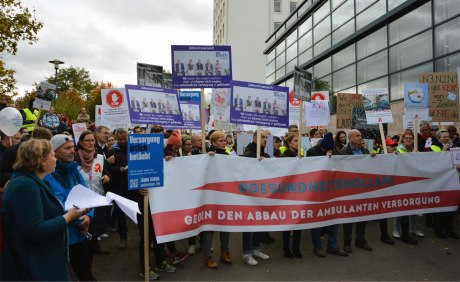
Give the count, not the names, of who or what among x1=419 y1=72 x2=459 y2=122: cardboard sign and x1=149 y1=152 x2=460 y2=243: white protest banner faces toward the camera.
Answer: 2

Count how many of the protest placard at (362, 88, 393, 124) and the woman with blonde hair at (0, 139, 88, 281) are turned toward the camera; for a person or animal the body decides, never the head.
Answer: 1

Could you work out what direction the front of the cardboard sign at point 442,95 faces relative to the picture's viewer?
facing the viewer

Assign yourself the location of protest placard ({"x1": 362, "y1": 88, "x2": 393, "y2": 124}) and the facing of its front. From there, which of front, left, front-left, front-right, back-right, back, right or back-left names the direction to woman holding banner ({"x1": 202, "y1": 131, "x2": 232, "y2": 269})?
front-right

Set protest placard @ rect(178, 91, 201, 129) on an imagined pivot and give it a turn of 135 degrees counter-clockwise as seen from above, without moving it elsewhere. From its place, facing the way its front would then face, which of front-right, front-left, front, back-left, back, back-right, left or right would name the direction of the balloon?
back

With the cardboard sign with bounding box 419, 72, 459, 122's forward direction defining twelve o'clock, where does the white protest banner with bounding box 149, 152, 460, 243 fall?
The white protest banner is roughly at 1 o'clock from the cardboard sign.

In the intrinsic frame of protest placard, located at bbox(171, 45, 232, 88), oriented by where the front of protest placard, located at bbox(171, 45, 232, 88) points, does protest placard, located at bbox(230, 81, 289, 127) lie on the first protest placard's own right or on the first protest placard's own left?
on the first protest placard's own left

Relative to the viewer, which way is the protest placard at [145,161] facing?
toward the camera

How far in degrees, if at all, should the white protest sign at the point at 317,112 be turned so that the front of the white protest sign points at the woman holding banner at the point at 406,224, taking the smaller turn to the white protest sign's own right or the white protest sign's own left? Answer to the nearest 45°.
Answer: approximately 45° to the white protest sign's own left

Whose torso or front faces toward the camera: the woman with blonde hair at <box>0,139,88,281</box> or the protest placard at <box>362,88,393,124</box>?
the protest placard

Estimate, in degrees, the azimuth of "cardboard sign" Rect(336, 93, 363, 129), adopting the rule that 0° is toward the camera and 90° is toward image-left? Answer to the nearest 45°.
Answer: approximately 0°

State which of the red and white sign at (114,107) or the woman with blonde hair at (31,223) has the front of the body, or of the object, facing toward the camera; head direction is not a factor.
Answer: the red and white sign

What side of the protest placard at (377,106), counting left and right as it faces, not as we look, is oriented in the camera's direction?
front

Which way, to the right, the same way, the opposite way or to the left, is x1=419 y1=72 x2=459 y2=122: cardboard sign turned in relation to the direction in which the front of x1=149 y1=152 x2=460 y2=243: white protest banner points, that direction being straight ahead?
the same way

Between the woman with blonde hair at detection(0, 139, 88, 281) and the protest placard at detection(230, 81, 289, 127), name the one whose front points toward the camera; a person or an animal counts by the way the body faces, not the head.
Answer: the protest placard

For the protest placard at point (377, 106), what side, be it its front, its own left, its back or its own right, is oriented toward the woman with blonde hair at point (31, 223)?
front
